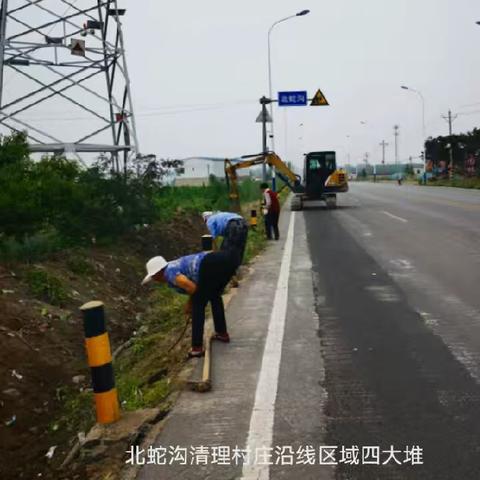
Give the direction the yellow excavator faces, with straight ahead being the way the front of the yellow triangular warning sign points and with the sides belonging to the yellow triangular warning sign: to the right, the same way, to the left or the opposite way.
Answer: to the right

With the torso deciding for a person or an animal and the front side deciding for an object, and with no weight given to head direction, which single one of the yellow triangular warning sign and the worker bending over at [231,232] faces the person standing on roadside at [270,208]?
the yellow triangular warning sign

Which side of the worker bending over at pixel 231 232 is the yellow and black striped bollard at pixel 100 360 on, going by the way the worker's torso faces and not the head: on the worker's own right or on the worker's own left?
on the worker's own left

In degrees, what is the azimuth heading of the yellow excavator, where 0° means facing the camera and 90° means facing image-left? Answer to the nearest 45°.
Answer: approximately 90°

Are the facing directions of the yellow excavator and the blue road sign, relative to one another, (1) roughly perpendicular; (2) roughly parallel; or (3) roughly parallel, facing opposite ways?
roughly perpendicular

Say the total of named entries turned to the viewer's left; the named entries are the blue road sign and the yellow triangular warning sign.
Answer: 0

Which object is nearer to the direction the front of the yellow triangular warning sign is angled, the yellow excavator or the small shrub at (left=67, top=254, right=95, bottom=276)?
the small shrub

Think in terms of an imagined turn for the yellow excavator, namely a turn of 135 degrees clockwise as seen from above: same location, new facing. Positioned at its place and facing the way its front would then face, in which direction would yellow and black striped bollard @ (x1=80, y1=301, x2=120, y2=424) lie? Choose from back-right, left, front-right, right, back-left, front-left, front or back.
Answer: back-right
